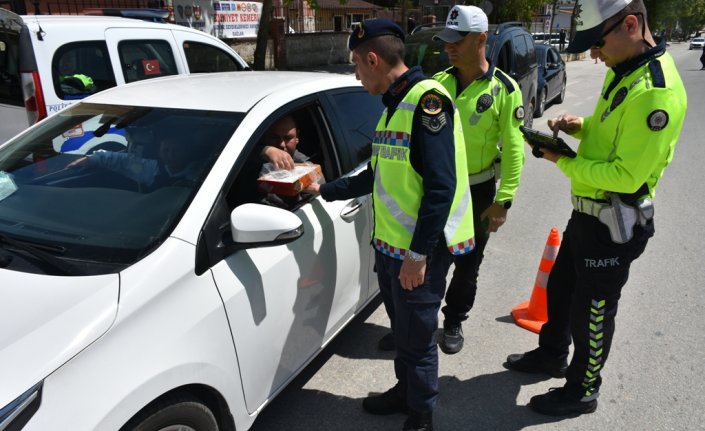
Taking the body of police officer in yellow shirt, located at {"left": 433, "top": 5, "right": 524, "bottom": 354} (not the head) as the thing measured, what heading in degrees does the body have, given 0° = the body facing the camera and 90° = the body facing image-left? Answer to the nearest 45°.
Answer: approximately 45°

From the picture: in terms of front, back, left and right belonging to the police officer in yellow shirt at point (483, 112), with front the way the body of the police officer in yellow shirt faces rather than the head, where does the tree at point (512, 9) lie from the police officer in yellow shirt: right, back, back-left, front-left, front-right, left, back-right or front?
back-right

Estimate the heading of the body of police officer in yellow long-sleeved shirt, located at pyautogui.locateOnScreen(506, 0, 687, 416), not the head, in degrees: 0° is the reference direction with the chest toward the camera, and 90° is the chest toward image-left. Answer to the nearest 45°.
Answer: approximately 90°

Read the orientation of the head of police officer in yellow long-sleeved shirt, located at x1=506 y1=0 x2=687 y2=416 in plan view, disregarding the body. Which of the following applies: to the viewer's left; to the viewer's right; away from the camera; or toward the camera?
to the viewer's left

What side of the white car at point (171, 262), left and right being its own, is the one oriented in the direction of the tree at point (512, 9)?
back

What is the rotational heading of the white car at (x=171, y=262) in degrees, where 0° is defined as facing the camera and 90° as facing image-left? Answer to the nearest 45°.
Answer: approximately 45°

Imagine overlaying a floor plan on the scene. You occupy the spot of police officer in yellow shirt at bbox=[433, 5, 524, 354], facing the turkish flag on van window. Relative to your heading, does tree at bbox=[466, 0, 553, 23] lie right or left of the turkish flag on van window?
right

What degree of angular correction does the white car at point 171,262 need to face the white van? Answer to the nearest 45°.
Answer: approximately 135° to its right
